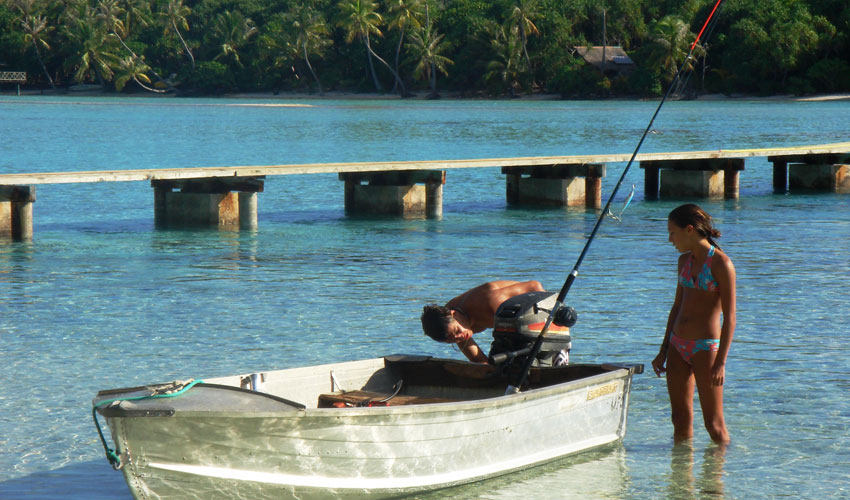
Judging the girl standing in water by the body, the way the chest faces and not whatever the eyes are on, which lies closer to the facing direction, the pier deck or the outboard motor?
the outboard motor

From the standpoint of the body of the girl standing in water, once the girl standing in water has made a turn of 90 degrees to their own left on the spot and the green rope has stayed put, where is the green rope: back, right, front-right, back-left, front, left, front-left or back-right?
right

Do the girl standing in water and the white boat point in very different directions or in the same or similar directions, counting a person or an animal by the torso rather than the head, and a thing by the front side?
same or similar directions

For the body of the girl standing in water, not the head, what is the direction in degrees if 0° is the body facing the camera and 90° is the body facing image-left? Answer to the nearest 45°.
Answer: approximately 45°

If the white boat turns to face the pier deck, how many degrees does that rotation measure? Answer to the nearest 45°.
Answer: approximately 135° to its right

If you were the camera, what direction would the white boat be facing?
facing the viewer and to the left of the viewer

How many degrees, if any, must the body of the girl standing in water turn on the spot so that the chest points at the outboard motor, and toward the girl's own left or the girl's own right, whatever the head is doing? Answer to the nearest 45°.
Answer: approximately 45° to the girl's own right

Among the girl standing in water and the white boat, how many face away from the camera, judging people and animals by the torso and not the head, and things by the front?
0

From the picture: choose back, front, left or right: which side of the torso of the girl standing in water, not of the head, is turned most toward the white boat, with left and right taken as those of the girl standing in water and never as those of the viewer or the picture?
front

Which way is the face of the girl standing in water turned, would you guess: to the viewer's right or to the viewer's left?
to the viewer's left
